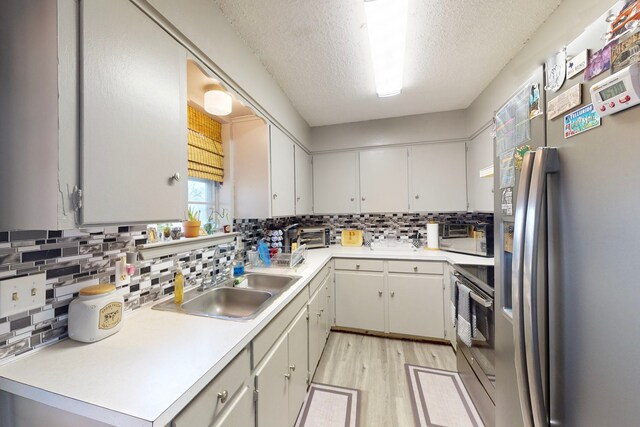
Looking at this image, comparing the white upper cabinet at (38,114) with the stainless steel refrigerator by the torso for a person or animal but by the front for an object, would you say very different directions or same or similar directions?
very different directions

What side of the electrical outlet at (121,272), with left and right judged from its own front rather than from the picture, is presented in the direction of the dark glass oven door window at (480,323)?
front

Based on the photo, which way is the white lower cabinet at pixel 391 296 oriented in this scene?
toward the camera

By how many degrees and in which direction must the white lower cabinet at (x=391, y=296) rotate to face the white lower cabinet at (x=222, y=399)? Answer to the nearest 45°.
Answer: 0° — it already faces it

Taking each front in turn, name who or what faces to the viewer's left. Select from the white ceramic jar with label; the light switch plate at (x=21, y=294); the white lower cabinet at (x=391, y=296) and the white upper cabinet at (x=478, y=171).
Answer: the white upper cabinet

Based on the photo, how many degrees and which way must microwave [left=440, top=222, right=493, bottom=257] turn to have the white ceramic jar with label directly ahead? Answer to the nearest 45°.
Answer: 0° — it already faces it

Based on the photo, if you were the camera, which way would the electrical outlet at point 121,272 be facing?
facing the viewer and to the right of the viewer

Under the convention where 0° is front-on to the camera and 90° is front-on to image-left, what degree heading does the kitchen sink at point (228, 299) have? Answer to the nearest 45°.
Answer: approximately 315°

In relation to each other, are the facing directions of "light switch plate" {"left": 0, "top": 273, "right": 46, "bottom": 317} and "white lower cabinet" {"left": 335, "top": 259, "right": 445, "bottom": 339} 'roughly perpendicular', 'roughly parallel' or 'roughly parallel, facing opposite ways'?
roughly perpendicular

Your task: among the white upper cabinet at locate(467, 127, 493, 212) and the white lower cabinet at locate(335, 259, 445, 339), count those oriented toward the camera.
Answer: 1
